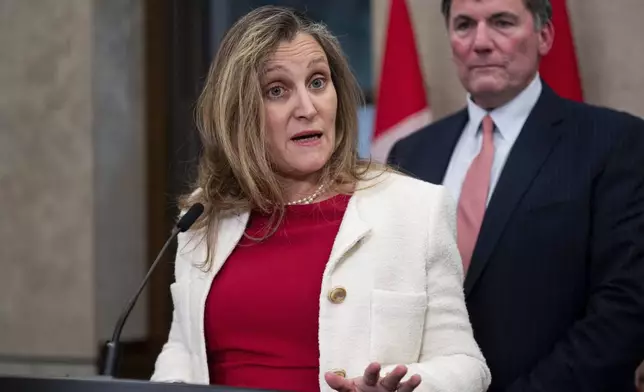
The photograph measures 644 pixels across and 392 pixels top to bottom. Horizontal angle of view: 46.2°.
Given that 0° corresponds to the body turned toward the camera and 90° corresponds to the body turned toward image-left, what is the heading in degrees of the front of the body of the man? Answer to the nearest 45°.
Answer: approximately 45°

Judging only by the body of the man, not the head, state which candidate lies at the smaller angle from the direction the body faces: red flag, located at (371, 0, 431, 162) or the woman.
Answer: the woman

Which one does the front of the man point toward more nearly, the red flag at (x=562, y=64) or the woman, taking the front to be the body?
the woman

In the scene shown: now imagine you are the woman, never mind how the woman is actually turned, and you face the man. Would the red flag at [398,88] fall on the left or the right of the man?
left

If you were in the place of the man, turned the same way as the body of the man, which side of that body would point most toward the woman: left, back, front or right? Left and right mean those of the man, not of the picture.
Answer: front

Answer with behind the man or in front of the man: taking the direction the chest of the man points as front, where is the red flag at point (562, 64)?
behind
